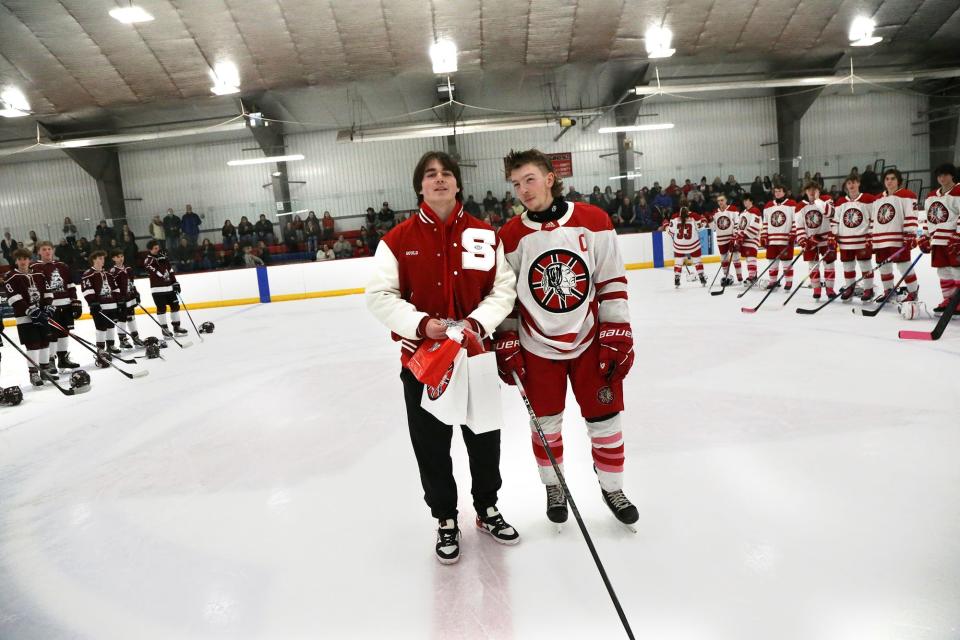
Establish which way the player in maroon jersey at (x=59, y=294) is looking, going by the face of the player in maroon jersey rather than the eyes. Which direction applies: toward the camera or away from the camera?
toward the camera

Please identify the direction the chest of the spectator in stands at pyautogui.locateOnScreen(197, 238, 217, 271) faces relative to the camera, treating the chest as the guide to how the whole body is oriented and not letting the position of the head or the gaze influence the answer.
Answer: toward the camera

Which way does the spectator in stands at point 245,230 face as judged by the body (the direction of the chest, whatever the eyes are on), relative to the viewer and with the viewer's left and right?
facing the viewer

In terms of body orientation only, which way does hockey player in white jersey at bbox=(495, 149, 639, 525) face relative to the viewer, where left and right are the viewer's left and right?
facing the viewer

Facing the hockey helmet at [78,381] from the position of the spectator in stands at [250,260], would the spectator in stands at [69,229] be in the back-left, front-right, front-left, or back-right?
back-right

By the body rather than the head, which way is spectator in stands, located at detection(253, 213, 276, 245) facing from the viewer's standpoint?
toward the camera

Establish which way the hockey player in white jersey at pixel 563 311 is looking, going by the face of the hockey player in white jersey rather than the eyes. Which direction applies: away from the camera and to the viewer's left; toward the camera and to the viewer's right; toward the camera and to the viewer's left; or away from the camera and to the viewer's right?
toward the camera and to the viewer's left

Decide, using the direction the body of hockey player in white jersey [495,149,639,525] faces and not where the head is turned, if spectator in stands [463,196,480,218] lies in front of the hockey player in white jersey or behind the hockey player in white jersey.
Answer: behind
